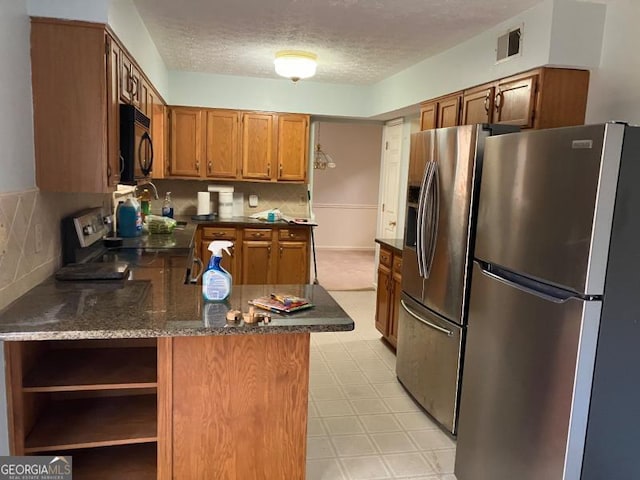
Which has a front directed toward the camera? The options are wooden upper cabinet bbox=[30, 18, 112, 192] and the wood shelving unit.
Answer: the wood shelving unit

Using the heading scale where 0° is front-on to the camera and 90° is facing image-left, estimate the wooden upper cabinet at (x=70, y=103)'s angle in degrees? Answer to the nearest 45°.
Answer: approximately 270°

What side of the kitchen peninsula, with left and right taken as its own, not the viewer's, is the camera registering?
front

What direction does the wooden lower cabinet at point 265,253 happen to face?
toward the camera

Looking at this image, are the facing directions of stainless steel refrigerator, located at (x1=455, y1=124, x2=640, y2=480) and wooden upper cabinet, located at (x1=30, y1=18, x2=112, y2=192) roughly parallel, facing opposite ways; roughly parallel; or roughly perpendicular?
roughly parallel, facing opposite ways

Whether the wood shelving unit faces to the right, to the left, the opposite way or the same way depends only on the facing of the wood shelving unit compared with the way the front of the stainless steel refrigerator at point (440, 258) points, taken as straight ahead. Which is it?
to the left

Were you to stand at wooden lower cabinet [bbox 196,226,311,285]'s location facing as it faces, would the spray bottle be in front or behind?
in front

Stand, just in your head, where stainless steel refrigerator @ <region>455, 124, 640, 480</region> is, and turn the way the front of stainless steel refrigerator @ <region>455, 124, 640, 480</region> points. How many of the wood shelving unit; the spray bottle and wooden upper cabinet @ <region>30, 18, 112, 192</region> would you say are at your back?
0

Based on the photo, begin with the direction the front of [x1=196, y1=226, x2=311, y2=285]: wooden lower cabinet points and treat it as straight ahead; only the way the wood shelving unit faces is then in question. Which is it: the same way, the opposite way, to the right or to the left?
the same way

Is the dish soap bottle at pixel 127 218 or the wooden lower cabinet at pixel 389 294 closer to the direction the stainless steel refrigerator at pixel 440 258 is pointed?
the dish soap bottle

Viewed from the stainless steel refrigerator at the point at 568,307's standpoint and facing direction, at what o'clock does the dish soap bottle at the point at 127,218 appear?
The dish soap bottle is roughly at 2 o'clock from the stainless steel refrigerator.

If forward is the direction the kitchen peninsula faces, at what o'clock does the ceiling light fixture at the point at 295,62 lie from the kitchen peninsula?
The ceiling light fixture is roughly at 7 o'clock from the kitchen peninsula.

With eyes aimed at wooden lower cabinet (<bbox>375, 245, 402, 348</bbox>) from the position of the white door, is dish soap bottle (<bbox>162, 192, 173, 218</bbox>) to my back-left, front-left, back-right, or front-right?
front-right

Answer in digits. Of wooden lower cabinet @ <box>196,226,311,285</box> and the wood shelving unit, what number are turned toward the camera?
2

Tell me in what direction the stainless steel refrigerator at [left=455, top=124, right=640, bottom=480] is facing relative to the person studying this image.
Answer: facing the viewer and to the left of the viewer

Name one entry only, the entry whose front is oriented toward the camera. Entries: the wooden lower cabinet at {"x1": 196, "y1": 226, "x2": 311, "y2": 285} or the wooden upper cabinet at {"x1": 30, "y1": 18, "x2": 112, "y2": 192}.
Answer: the wooden lower cabinet

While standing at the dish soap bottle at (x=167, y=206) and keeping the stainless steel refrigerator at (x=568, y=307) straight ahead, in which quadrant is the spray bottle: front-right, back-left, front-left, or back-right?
front-right

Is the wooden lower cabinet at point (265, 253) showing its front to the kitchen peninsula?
yes
